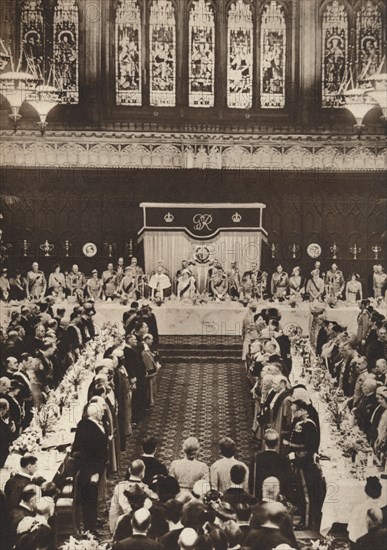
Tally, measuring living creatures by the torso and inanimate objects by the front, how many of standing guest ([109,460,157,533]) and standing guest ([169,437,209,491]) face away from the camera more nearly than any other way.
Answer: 2

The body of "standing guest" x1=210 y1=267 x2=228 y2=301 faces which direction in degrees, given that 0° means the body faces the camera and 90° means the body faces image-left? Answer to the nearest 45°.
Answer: approximately 0°

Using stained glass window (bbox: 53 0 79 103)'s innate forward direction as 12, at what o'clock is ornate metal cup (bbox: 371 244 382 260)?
The ornate metal cup is roughly at 9 o'clock from the stained glass window.

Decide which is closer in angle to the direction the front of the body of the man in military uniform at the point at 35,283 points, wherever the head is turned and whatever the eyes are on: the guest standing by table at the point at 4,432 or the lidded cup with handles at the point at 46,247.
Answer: the guest standing by table

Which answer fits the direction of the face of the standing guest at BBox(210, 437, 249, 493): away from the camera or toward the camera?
away from the camera

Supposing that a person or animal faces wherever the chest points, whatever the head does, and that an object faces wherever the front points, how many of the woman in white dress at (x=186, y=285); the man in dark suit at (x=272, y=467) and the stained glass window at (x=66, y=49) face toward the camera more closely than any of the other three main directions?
2

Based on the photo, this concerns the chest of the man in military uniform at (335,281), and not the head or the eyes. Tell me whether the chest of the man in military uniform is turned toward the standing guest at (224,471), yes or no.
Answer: yes

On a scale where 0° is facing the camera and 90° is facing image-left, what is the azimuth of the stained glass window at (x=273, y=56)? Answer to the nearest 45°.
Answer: approximately 0°

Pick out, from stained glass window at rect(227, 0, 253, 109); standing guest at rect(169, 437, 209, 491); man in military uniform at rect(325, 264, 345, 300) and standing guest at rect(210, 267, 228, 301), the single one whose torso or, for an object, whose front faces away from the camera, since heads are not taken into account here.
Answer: standing guest at rect(169, 437, 209, 491)

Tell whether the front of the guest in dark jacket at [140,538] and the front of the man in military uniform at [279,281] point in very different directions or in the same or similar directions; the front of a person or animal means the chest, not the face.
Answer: very different directions
